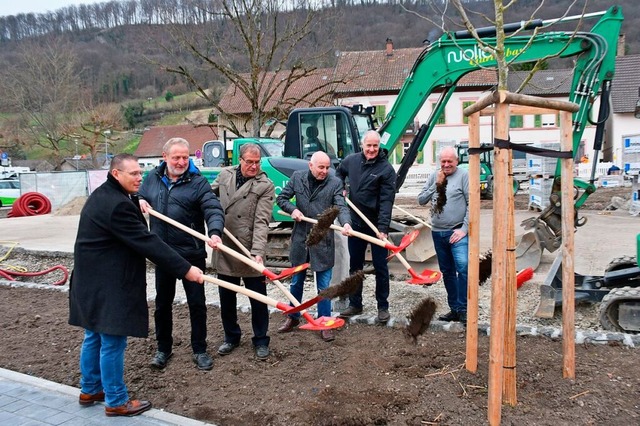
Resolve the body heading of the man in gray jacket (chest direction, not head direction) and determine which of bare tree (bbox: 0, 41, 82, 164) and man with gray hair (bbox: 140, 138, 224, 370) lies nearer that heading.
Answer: the man with gray hair

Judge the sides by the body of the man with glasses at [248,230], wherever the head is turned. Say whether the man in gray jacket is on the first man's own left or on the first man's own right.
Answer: on the first man's own left

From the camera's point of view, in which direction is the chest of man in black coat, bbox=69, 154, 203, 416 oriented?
to the viewer's right

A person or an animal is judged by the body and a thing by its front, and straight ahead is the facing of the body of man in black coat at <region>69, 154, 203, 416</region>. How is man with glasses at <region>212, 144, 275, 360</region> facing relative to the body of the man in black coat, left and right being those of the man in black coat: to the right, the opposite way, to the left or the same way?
to the right

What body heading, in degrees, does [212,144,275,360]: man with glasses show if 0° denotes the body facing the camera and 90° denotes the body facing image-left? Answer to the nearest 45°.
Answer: approximately 0°

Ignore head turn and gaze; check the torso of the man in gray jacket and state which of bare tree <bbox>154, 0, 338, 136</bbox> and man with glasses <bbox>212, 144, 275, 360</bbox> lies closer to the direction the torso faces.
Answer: the man with glasses

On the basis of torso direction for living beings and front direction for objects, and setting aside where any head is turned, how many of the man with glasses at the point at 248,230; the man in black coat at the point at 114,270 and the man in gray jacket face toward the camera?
2

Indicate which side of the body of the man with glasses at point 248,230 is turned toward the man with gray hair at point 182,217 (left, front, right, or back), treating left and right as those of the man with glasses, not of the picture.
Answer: right

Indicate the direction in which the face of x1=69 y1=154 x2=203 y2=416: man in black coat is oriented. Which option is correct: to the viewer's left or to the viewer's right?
to the viewer's right

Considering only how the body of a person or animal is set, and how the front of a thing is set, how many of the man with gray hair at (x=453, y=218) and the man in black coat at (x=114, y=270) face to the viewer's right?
1

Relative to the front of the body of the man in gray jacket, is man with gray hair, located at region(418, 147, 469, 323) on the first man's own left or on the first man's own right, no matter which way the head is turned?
on the first man's own left

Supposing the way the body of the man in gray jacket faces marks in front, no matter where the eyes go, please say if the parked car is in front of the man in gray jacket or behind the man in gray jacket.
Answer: behind

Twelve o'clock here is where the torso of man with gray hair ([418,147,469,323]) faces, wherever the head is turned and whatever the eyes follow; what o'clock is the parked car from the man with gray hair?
The parked car is roughly at 3 o'clock from the man with gray hair.

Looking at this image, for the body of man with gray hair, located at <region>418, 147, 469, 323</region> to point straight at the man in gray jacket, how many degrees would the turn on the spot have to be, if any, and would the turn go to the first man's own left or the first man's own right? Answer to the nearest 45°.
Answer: approximately 45° to the first man's own right

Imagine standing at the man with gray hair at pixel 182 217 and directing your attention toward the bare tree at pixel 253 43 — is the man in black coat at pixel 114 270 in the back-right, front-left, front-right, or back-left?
back-left
